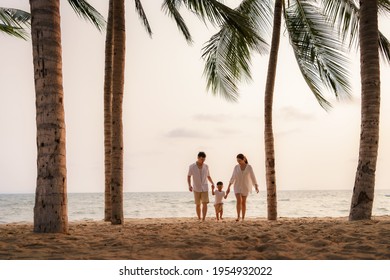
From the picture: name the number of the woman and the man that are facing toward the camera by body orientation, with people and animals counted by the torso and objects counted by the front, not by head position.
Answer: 2

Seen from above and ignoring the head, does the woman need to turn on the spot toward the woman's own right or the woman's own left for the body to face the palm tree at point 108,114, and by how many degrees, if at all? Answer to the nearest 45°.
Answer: approximately 90° to the woman's own right

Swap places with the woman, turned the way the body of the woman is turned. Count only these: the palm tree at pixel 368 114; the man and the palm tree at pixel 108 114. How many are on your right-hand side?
2

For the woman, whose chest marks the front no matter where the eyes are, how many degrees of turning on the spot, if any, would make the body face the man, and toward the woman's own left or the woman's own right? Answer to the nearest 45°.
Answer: approximately 90° to the woman's own right

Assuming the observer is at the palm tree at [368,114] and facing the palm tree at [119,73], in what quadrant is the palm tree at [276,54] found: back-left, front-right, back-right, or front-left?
front-right

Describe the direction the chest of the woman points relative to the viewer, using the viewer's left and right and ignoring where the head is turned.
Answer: facing the viewer

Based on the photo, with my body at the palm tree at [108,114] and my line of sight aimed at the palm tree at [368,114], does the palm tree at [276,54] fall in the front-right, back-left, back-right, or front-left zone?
front-left

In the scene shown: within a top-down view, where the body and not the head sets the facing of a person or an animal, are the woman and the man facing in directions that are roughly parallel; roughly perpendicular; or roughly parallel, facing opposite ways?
roughly parallel

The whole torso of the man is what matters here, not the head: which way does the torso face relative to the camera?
toward the camera
